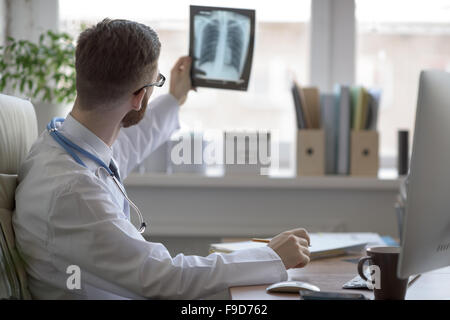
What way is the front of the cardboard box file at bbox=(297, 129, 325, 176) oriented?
toward the camera

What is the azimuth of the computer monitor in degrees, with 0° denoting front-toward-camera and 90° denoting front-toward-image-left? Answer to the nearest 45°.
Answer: approximately 135°

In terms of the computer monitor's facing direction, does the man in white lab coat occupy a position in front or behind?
in front

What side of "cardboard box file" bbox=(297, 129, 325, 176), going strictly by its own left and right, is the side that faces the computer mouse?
front

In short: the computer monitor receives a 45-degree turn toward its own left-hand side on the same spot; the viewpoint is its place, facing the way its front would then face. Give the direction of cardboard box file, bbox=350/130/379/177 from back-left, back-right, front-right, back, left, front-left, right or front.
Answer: right

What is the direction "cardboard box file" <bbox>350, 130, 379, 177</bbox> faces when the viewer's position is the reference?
facing the viewer

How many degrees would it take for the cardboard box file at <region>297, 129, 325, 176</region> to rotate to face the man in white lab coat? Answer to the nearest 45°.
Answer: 0° — it already faces them

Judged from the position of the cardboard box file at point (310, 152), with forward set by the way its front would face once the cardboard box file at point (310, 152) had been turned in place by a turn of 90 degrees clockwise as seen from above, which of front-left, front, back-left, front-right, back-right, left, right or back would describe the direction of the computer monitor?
left

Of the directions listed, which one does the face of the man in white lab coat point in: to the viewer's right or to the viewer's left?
to the viewer's right

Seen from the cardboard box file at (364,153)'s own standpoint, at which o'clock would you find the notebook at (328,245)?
The notebook is roughly at 12 o'clock from the cardboard box file.

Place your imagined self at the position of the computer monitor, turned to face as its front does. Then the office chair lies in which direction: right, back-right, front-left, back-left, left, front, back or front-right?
front-left

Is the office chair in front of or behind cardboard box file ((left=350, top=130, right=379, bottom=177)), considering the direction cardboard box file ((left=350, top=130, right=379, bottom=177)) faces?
in front

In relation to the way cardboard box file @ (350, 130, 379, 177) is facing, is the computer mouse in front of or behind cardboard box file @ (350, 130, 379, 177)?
in front

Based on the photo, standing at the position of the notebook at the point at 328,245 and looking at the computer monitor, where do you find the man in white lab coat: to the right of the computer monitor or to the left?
right

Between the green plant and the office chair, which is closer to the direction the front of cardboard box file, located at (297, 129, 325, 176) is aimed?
the office chair

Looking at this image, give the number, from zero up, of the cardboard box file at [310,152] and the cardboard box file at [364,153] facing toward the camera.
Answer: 2
